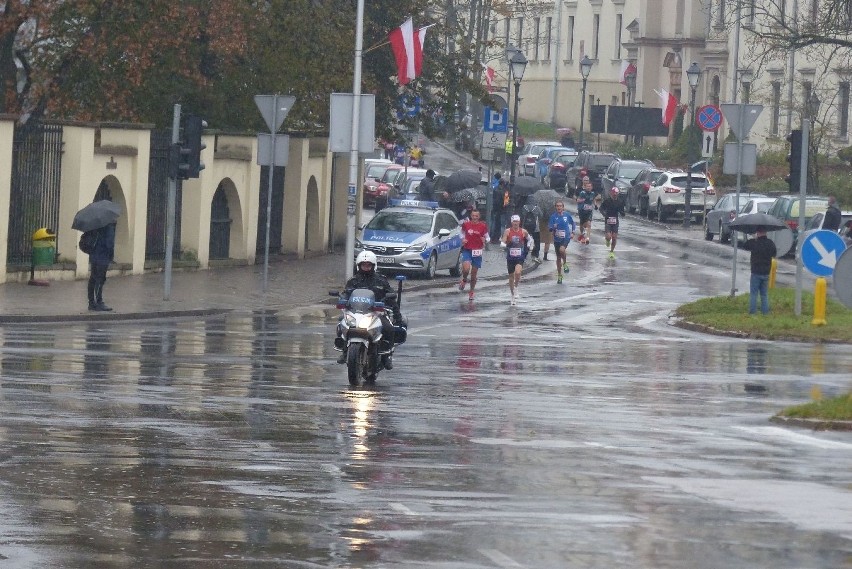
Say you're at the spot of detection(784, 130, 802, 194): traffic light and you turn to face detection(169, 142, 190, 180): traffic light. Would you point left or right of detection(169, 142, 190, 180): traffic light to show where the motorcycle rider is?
left

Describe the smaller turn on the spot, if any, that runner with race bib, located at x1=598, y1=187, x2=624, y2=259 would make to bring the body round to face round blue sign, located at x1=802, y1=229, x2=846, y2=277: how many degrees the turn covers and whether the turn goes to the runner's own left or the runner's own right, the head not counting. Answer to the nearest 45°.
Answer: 0° — they already face it

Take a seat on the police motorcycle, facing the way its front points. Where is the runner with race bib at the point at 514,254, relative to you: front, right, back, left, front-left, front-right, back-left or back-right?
back

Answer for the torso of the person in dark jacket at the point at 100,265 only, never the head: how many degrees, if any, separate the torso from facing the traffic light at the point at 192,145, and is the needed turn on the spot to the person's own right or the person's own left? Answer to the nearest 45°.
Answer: approximately 45° to the person's own left

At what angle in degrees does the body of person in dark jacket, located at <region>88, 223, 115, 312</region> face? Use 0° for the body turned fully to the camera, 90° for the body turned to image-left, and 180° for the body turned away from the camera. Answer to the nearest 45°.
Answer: approximately 270°

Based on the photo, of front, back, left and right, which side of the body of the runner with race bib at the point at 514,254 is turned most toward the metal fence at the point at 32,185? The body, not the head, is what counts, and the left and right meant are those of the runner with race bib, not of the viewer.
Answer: right

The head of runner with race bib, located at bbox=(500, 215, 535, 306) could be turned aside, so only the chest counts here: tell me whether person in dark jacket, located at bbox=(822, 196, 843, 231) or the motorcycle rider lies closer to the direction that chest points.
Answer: the motorcycle rider

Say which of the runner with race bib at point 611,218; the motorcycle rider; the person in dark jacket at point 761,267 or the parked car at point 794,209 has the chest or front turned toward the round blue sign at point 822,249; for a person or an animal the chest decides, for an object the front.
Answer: the runner with race bib

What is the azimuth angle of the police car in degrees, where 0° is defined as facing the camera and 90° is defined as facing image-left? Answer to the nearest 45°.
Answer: approximately 45°

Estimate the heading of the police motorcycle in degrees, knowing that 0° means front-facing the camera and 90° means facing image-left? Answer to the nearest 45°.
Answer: approximately 0°
